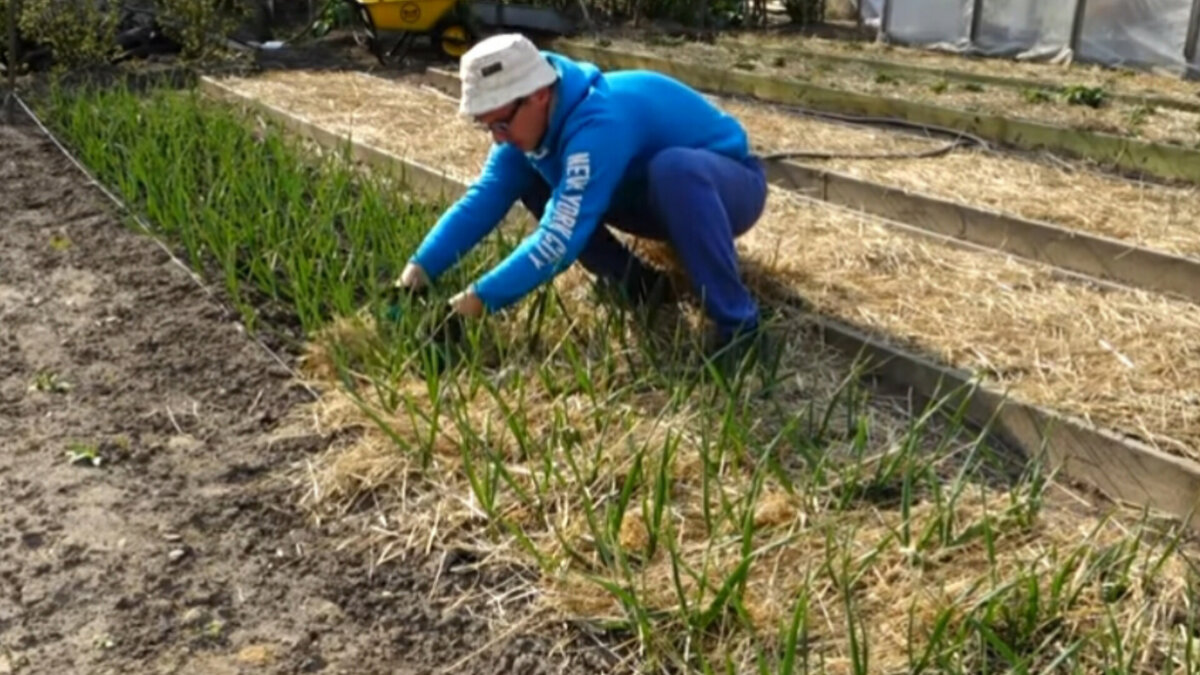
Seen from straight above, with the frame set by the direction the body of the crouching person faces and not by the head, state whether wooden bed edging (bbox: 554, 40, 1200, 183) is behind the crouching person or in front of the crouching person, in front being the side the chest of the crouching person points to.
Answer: behind

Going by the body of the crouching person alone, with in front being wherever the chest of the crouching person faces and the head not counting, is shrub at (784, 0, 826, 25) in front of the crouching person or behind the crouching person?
behind

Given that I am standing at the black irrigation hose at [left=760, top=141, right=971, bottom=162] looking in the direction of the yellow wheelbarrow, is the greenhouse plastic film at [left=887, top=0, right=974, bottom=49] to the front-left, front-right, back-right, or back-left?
front-right

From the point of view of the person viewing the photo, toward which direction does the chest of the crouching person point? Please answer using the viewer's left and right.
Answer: facing the viewer and to the left of the viewer

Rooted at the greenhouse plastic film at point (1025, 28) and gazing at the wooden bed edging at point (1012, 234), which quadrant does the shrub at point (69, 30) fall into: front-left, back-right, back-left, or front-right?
front-right

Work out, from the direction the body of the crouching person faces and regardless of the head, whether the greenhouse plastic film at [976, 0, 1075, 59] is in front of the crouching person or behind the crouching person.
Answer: behind

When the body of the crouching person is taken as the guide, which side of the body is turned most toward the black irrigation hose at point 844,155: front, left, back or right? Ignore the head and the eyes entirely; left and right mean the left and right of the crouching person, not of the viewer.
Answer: back

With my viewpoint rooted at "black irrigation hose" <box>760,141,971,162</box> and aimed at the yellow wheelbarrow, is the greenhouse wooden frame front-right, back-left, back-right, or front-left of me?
front-right

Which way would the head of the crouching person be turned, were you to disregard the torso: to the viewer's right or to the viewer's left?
to the viewer's left

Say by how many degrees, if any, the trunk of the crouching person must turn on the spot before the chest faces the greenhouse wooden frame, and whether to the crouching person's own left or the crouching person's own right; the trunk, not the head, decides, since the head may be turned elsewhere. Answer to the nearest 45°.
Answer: approximately 180°

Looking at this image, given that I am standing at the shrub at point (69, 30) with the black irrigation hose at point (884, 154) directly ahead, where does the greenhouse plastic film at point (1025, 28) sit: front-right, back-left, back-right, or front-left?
front-left

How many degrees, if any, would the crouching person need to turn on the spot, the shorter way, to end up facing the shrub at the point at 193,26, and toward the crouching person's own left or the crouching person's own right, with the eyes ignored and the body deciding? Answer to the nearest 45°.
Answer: approximately 90° to the crouching person's own right

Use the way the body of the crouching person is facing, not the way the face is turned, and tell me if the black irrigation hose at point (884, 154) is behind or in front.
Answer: behind
